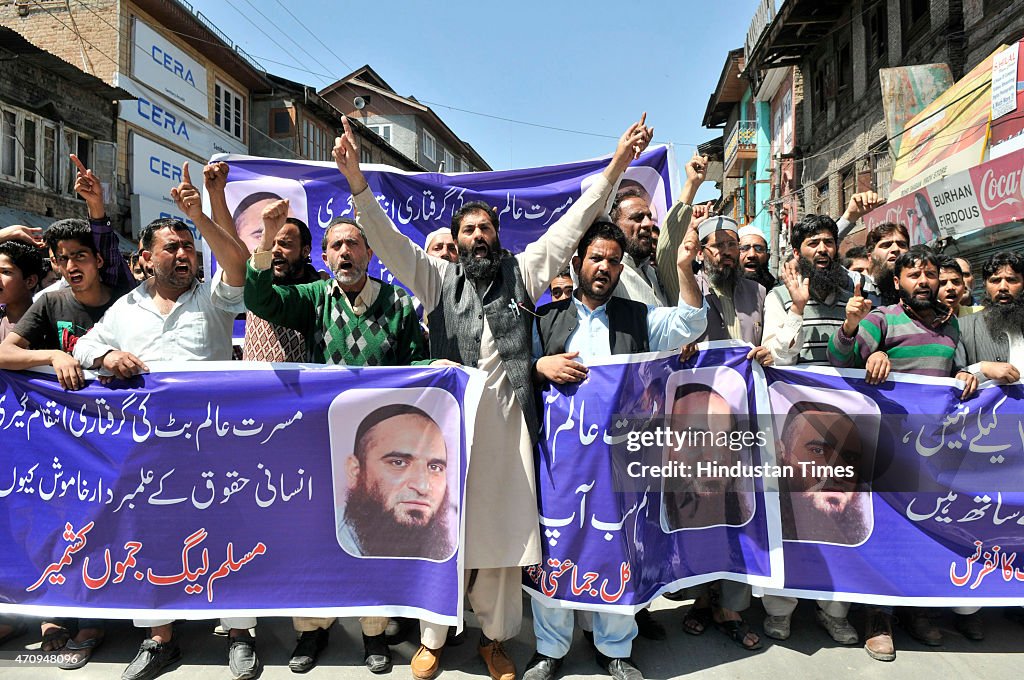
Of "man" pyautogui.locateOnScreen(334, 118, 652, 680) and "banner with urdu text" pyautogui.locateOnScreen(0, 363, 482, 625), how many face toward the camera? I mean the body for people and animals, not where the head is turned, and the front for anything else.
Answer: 2

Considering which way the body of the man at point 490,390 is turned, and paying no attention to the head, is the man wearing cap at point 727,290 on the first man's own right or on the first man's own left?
on the first man's own left

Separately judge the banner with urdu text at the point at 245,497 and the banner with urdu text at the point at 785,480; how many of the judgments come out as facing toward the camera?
2

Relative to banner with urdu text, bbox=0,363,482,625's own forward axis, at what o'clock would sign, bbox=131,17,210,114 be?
The sign is roughly at 6 o'clock from the banner with urdu text.

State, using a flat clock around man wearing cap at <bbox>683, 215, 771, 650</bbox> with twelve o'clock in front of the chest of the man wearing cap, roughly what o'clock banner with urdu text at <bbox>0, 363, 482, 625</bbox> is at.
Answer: The banner with urdu text is roughly at 2 o'clock from the man wearing cap.

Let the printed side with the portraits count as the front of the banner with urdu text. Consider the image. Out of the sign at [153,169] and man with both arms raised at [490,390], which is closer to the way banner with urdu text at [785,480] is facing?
the man with both arms raised

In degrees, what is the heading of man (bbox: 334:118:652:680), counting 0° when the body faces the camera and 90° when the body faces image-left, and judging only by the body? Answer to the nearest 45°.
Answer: approximately 0°

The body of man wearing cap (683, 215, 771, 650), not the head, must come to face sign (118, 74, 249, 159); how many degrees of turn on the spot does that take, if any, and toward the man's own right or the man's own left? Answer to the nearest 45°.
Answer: approximately 135° to the man's own right
